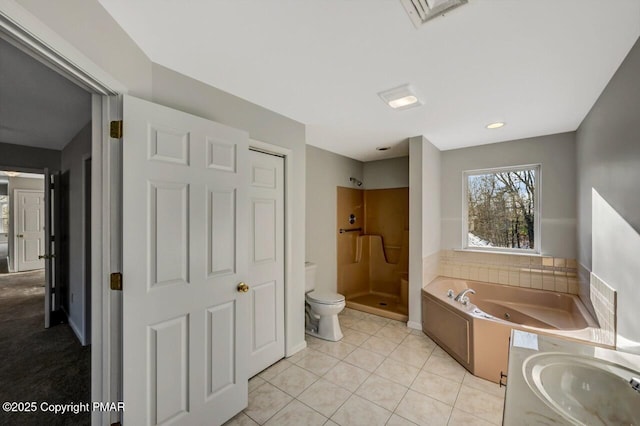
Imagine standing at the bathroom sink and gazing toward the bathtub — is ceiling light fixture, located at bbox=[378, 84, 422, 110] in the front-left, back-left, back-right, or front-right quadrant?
front-left

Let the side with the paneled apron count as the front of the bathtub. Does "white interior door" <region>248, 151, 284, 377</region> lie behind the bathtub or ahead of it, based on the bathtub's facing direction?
ahead

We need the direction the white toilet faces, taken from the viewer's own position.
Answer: facing the viewer and to the right of the viewer

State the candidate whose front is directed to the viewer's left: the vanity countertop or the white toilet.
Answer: the vanity countertop

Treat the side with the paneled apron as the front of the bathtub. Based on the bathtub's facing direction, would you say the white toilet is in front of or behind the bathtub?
in front

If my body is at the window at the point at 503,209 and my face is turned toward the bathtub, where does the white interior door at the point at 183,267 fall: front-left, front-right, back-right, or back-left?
front-right

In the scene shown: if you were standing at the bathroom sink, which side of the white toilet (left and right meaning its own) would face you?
front

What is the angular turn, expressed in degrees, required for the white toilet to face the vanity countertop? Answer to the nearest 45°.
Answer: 0° — it already faces it

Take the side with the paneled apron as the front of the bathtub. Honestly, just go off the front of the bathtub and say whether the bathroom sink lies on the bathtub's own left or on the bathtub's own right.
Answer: on the bathtub's own left

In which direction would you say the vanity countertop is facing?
to the viewer's left

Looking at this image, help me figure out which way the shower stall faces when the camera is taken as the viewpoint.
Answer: facing the viewer and to the left of the viewer

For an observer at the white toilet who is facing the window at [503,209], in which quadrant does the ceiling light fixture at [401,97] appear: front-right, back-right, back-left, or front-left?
front-right

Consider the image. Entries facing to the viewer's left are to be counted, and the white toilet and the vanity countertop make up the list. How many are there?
1

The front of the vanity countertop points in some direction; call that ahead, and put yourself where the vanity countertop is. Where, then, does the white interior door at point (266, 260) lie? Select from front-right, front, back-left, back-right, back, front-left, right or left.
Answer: front

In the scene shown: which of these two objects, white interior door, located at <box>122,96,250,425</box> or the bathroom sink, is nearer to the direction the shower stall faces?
the white interior door

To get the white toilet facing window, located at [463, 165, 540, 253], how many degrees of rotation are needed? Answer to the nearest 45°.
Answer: approximately 45° to its left

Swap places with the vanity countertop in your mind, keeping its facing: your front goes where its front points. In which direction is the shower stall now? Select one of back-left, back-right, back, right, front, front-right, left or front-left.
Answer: front-right

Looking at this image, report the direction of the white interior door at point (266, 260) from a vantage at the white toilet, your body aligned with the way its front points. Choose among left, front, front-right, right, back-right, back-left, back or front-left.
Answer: right
